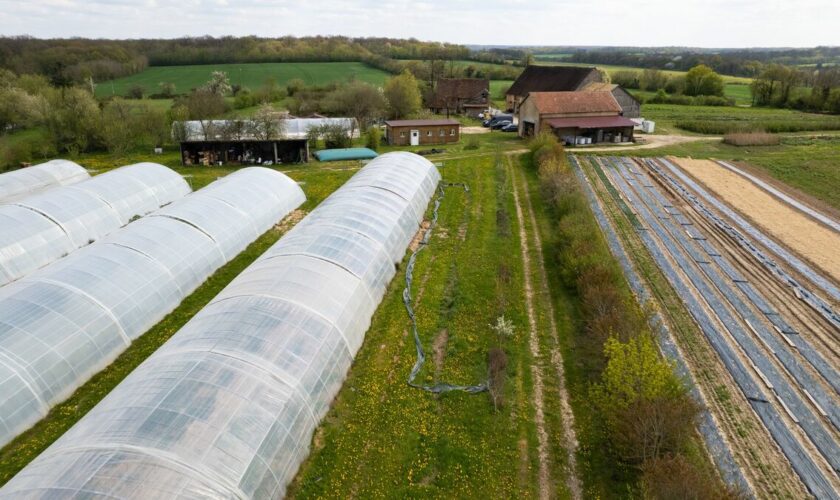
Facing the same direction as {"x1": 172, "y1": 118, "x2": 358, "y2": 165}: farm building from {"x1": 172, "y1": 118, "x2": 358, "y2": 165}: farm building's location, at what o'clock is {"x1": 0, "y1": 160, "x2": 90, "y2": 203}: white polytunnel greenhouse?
The white polytunnel greenhouse is roughly at 2 o'clock from the farm building.

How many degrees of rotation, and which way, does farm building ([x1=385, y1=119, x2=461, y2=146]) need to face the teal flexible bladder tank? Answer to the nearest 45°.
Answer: approximately 45° to its right

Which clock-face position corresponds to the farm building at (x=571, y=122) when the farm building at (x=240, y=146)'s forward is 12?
the farm building at (x=571, y=122) is roughly at 9 o'clock from the farm building at (x=240, y=146).

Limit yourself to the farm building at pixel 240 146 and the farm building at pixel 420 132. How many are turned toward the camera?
2

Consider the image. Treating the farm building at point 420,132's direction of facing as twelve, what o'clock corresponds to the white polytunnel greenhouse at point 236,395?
The white polytunnel greenhouse is roughly at 12 o'clock from the farm building.

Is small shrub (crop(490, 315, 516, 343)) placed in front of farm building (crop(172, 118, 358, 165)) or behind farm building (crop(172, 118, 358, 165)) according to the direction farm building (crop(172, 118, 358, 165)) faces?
in front

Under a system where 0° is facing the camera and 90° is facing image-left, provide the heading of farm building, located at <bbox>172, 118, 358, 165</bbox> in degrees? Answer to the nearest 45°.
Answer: approximately 0°

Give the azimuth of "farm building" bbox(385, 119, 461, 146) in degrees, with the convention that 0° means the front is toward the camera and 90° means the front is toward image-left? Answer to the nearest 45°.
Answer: approximately 0°

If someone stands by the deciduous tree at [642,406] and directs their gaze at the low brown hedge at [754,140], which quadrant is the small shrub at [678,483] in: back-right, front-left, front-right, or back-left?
back-right

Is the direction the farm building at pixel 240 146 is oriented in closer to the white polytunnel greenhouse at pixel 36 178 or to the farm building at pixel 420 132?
the white polytunnel greenhouse

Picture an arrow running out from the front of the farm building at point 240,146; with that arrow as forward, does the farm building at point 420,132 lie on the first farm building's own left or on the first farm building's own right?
on the first farm building's own left

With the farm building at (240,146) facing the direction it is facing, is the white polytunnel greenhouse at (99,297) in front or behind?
in front
